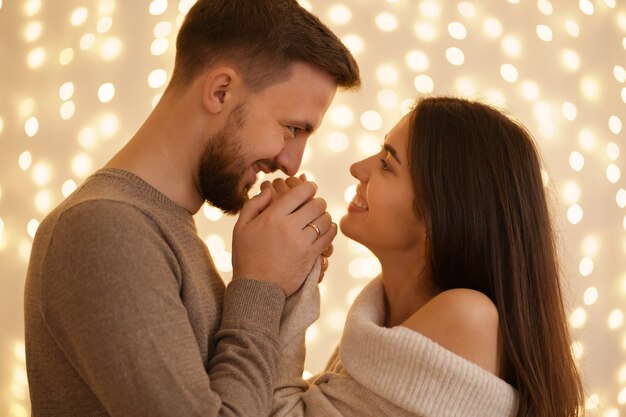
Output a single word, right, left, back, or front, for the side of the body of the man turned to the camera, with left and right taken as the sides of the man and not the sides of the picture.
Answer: right

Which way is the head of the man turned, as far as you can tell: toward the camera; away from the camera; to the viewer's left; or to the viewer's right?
to the viewer's right

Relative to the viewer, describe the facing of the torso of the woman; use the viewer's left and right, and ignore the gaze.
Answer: facing to the left of the viewer

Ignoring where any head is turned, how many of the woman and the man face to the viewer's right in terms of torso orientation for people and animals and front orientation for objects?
1

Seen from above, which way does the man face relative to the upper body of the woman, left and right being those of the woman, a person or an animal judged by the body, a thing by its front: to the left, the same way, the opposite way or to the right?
the opposite way

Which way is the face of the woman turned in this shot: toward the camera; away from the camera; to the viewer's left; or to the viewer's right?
to the viewer's left
